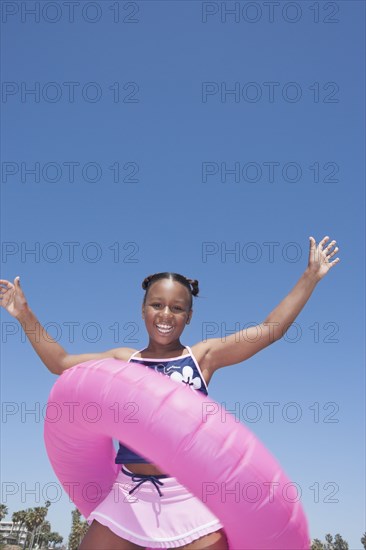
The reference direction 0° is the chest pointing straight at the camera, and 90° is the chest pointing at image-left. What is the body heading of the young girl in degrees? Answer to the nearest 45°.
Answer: approximately 0°
